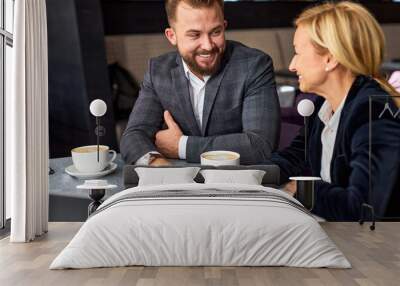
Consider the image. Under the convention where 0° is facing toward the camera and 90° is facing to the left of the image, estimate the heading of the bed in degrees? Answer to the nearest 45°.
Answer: approximately 0°

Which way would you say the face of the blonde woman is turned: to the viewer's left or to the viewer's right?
to the viewer's left

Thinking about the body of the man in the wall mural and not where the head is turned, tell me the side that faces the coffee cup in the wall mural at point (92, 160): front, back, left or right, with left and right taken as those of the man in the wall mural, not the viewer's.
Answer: right
